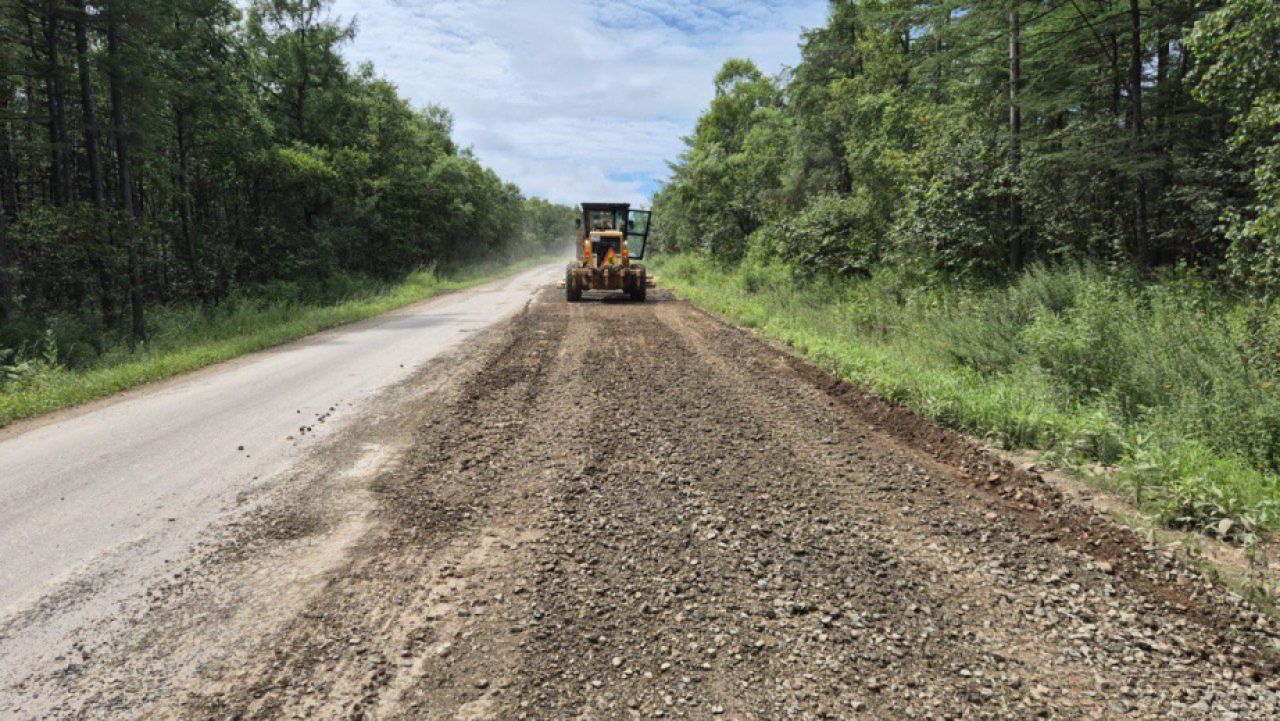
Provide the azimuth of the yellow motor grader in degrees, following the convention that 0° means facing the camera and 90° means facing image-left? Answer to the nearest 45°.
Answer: approximately 180°

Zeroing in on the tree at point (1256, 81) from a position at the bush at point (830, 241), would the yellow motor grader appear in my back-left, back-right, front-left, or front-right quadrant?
back-right

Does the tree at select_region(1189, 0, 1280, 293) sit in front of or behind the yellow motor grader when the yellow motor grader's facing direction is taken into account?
behind
